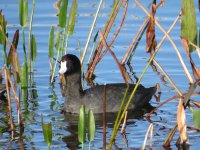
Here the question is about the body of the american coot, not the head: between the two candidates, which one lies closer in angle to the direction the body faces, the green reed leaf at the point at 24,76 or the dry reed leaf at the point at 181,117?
the green reed leaf

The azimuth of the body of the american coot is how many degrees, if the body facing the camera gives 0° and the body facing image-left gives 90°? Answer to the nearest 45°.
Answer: approximately 90°
